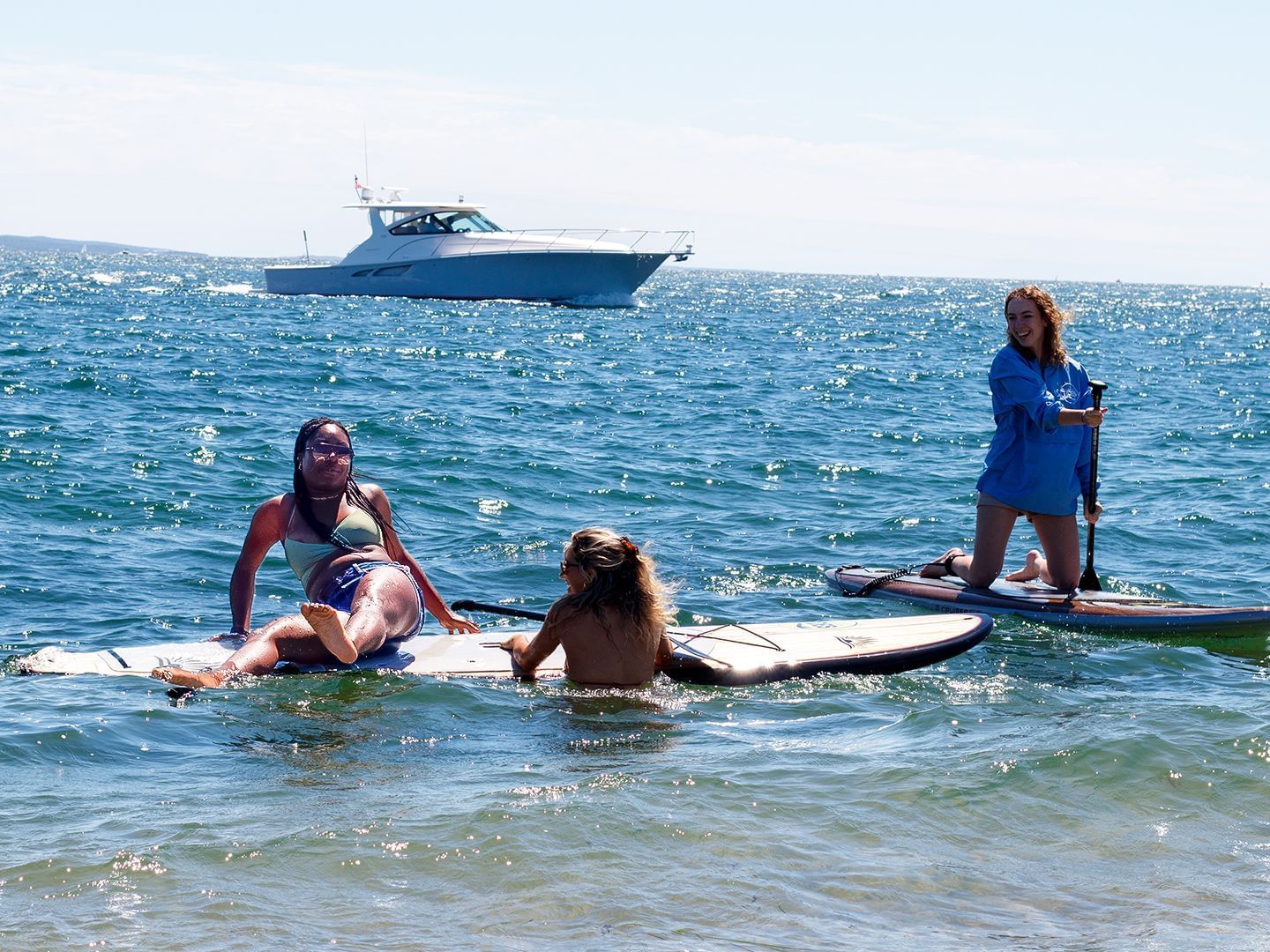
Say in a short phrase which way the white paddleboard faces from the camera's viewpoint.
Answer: facing to the right of the viewer

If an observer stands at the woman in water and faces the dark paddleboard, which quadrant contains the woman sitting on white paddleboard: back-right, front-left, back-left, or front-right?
back-left

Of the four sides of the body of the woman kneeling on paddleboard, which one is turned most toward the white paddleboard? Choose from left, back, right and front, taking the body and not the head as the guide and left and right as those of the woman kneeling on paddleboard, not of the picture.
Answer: right

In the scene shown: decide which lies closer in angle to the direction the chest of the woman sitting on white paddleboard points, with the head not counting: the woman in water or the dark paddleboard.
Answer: the woman in water

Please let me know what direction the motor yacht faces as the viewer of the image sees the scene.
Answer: facing to the right of the viewer

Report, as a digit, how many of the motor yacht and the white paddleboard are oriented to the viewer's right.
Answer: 2

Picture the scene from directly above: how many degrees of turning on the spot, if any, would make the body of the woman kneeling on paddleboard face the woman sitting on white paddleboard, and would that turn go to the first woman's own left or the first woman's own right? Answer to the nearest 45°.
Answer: approximately 90° to the first woman's own right

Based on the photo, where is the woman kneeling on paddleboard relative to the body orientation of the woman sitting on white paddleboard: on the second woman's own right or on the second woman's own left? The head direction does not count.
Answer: on the second woman's own left

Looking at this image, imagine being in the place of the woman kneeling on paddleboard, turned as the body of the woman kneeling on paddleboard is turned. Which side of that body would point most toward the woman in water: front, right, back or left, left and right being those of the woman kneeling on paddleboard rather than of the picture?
right

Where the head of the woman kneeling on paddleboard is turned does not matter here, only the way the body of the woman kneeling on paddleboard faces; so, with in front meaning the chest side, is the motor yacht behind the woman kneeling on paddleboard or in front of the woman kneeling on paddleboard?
behind

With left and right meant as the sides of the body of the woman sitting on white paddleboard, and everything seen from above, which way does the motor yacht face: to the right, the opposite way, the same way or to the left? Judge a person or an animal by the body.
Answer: to the left

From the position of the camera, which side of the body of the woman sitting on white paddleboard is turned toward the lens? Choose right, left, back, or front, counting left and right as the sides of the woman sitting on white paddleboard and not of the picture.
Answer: front

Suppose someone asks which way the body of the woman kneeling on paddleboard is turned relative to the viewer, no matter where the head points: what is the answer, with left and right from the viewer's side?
facing the viewer and to the right of the viewer
